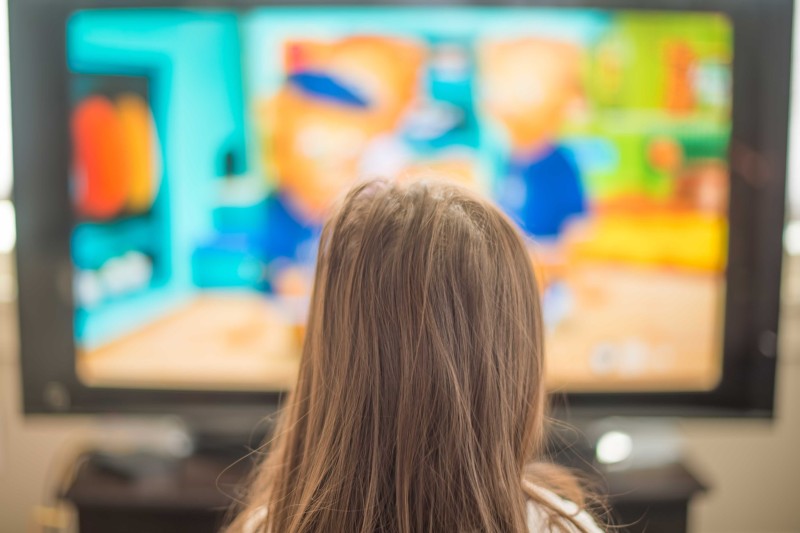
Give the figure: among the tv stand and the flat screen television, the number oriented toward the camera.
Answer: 2

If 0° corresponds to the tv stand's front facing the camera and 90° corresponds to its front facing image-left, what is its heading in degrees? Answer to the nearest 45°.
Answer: approximately 0°
